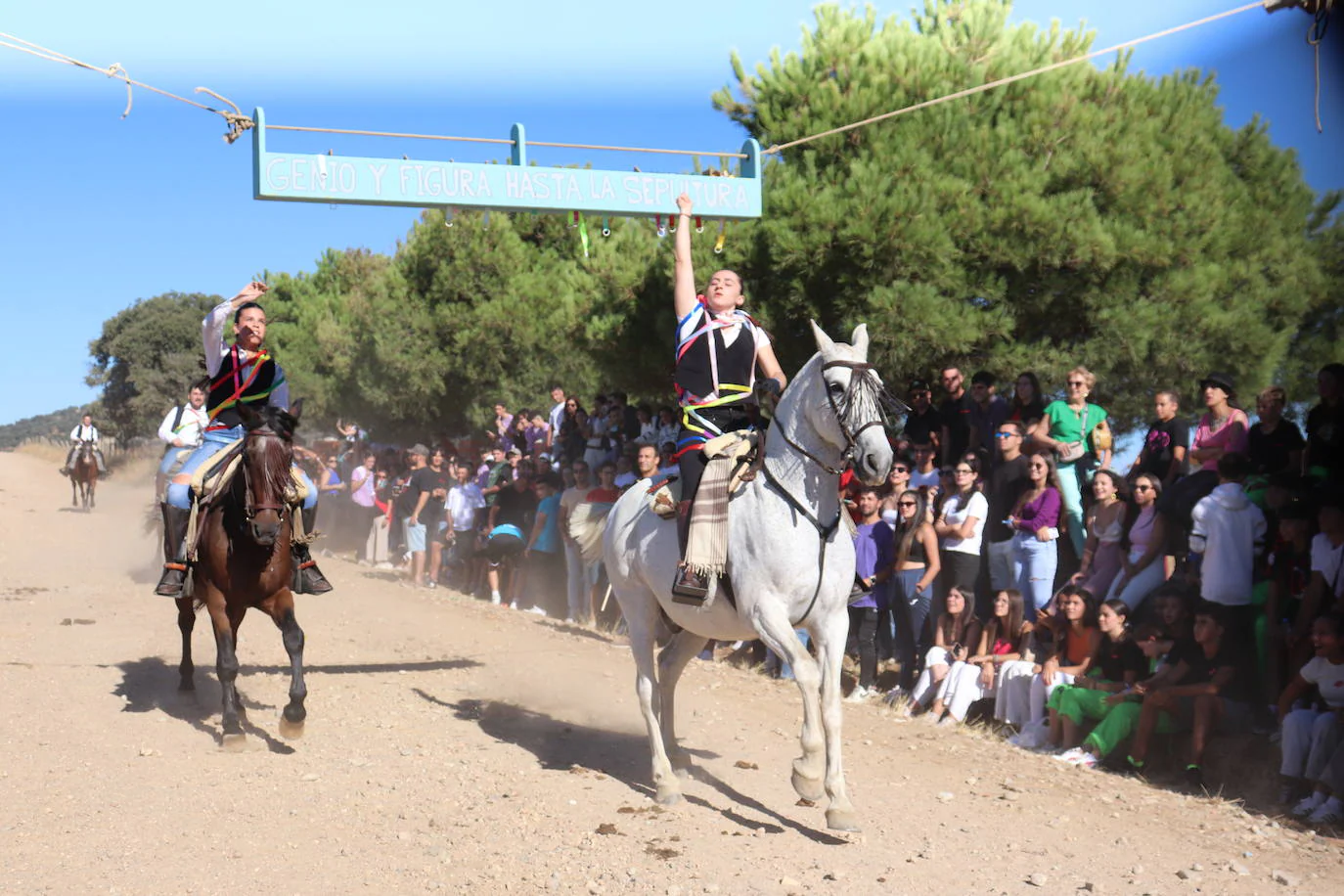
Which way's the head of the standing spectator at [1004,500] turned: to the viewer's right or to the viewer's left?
to the viewer's left

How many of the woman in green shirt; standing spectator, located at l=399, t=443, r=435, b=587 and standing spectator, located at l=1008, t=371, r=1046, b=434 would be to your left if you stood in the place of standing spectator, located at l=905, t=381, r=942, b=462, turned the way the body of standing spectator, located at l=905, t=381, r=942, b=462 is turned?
2

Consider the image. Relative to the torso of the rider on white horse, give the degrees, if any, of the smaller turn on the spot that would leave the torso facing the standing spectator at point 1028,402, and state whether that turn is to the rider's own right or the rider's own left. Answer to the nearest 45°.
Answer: approximately 90° to the rider's own left

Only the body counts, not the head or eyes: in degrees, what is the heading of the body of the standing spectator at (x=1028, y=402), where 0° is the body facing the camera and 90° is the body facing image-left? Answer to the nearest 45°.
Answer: approximately 45°

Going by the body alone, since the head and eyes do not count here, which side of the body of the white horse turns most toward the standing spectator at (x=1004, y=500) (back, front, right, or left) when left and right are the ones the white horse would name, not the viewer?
left

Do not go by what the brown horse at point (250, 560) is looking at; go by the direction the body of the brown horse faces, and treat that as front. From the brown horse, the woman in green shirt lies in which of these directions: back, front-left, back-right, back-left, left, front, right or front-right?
left

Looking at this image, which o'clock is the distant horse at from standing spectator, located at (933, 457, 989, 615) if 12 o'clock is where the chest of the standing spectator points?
The distant horse is roughly at 3 o'clock from the standing spectator.

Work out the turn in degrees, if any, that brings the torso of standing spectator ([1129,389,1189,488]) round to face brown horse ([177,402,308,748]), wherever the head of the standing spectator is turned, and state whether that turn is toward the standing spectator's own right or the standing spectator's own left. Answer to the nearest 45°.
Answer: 0° — they already face it

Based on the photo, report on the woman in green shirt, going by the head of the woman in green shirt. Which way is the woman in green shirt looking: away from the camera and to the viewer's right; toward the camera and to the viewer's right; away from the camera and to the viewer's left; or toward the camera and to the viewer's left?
toward the camera and to the viewer's left

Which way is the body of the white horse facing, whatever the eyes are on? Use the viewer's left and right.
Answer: facing the viewer and to the right of the viewer

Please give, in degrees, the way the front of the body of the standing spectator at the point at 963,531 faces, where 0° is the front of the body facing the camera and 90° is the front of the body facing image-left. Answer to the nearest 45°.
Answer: approximately 45°

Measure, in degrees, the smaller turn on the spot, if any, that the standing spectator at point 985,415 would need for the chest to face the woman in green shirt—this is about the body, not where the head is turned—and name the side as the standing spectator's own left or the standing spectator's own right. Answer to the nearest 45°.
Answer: approximately 90° to the standing spectator's own left

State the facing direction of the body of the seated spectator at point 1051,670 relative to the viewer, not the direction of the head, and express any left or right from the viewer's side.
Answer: facing the viewer and to the left of the viewer

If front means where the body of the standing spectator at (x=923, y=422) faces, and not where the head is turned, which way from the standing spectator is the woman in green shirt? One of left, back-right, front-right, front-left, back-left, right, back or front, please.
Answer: left

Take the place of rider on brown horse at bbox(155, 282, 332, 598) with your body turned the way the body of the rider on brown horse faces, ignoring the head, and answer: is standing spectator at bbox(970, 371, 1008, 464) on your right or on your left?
on your left
